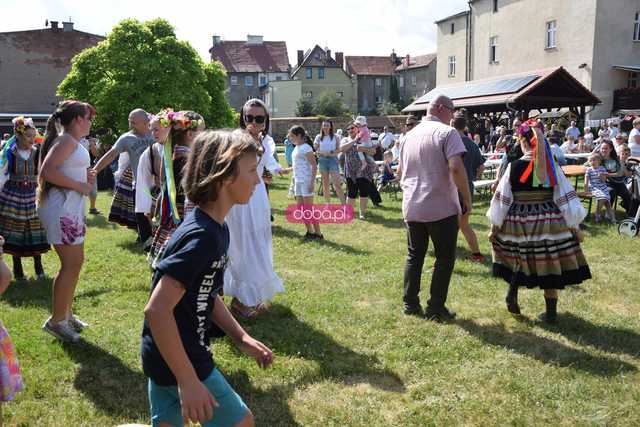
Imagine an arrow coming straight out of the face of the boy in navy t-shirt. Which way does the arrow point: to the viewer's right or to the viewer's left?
to the viewer's right

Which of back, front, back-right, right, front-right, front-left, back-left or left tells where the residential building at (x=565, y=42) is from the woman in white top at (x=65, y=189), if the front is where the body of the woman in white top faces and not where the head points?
front-left

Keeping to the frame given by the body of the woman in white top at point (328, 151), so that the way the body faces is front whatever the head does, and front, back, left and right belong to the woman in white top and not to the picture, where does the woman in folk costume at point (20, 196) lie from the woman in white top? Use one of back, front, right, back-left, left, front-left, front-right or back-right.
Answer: front-right

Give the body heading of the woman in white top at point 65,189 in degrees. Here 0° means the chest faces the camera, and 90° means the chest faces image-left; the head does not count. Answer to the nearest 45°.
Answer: approximately 270°

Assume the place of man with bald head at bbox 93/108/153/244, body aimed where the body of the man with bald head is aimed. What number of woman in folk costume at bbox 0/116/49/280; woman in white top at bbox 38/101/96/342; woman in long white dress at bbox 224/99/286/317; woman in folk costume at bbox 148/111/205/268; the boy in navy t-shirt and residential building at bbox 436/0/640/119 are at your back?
1

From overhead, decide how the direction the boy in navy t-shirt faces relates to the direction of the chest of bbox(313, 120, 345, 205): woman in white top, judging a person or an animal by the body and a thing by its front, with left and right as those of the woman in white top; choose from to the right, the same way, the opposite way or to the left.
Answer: to the left

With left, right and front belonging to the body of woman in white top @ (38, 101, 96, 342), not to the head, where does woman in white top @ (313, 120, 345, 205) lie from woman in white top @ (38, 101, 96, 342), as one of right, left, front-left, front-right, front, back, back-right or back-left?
front-left

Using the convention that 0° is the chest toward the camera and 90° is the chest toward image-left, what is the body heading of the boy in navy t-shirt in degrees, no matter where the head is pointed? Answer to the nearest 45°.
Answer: approximately 270°

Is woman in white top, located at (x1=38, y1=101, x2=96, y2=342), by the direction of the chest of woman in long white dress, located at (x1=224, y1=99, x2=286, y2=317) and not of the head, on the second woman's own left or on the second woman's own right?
on the second woman's own right

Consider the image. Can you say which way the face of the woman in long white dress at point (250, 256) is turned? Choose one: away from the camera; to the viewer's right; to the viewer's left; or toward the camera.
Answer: toward the camera

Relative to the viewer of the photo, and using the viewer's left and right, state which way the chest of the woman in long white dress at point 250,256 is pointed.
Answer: facing the viewer

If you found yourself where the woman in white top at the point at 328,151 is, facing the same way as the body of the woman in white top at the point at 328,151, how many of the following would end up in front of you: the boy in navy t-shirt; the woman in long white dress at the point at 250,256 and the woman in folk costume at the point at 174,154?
3

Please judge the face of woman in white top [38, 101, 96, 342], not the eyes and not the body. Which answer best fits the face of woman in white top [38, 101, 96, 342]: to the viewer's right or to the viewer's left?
to the viewer's right

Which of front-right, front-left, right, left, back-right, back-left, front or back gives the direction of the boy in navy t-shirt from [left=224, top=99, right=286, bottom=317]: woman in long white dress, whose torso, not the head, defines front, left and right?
front
